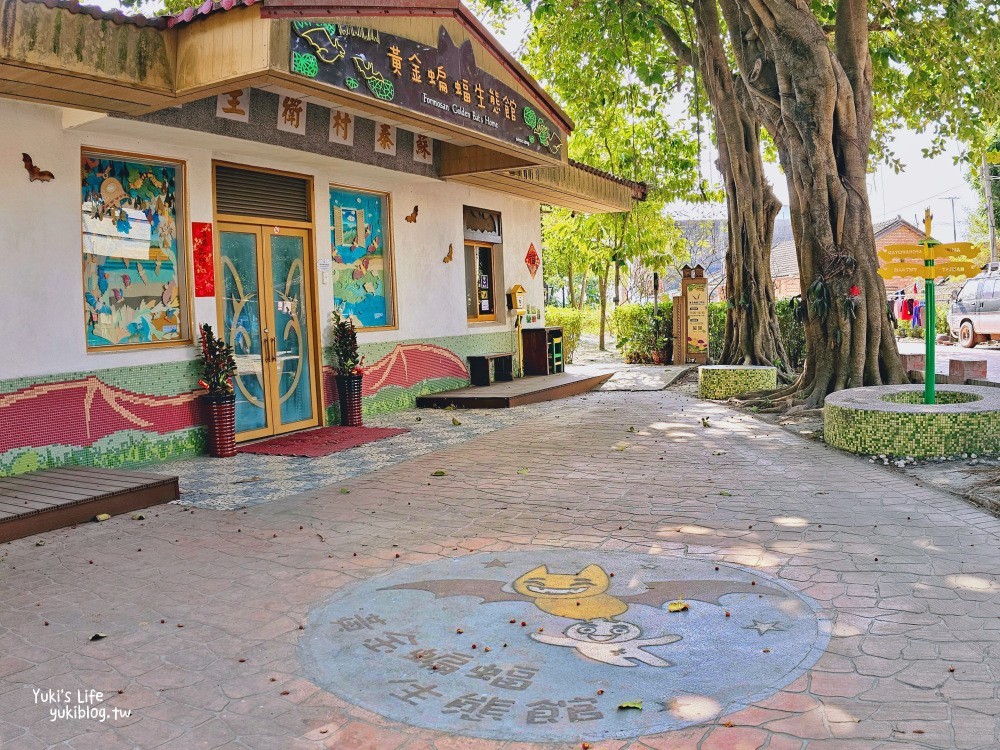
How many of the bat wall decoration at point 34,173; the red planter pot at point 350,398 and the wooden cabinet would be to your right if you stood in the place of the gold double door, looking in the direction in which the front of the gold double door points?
1

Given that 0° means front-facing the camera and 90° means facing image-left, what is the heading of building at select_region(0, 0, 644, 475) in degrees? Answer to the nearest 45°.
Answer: approximately 315°

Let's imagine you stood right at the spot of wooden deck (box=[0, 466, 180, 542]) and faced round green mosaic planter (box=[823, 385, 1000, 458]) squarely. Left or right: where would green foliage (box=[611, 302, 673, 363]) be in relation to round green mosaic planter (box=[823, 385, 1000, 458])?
left

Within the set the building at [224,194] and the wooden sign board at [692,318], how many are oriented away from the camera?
0

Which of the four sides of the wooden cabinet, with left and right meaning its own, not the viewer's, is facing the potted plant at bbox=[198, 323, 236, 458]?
right

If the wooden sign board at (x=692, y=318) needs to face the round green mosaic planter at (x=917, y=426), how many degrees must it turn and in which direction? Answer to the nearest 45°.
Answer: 0° — it already faces it

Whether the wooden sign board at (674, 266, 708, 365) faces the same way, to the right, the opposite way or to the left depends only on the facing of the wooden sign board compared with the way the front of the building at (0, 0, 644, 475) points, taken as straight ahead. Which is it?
to the right

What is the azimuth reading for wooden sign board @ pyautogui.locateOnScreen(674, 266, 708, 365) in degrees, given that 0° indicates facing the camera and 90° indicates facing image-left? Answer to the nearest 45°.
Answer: approximately 0°

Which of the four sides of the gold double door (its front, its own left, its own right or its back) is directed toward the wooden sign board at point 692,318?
left

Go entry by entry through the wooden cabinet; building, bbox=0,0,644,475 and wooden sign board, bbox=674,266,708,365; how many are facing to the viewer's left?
0

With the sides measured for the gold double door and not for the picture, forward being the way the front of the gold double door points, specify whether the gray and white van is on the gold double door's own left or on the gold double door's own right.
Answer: on the gold double door's own left

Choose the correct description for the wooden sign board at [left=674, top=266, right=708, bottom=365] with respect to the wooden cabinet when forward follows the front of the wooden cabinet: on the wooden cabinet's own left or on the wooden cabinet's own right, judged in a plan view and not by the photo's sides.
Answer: on the wooden cabinet's own left

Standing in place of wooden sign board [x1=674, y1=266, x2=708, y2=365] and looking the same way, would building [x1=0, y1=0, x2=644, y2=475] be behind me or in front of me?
in front

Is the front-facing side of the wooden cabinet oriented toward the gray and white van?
no

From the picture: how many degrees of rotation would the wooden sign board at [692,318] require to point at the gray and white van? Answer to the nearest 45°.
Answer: approximately 135° to its left

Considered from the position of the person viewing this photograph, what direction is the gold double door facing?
facing the viewer and to the right of the viewer

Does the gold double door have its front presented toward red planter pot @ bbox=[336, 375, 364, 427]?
no
